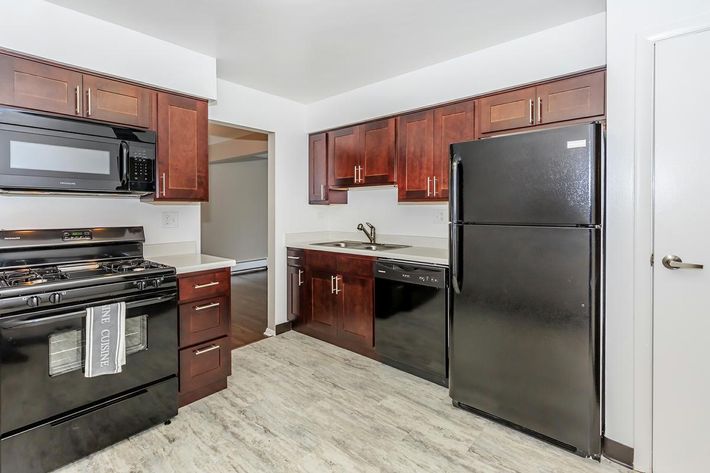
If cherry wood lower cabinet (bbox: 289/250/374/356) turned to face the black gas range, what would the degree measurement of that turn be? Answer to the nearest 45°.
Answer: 0° — it already faces it

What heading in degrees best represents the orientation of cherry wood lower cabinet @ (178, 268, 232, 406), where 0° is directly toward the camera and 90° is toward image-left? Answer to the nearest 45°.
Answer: approximately 315°

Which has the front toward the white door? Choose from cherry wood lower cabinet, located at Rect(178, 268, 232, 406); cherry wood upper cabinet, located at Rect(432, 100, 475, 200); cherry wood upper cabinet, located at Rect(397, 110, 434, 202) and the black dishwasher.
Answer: the cherry wood lower cabinet

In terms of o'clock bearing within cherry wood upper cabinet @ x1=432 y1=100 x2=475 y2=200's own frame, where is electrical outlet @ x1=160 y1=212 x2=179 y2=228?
The electrical outlet is roughly at 1 o'clock from the cherry wood upper cabinet.

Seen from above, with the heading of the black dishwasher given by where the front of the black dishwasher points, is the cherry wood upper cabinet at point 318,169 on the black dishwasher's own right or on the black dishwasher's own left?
on the black dishwasher's own right

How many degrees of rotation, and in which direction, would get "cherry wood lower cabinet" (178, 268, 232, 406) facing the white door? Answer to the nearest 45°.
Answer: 0° — it already faces it

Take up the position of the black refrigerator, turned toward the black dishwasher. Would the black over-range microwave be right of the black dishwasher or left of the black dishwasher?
left

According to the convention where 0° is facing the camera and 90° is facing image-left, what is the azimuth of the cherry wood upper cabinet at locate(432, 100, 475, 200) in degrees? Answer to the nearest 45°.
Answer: approximately 45°

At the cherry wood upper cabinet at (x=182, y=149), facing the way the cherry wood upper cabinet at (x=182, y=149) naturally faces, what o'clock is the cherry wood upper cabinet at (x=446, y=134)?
the cherry wood upper cabinet at (x=446, y=134) is roughly at 11 o'clock from the cherry wood upper cabinet at (x=182, y=149).

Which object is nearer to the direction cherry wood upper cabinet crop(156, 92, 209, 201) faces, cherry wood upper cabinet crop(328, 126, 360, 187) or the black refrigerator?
the black refrigerator
